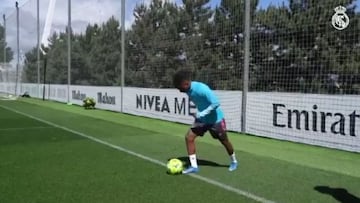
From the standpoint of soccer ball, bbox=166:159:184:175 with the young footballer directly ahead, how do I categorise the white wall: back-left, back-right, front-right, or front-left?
front-left

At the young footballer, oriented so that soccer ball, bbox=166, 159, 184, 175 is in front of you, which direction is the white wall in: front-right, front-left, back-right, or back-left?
back-right

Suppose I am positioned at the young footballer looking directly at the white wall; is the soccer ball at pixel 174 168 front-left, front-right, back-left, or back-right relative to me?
back-left

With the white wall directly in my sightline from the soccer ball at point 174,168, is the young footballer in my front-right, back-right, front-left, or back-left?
front-right

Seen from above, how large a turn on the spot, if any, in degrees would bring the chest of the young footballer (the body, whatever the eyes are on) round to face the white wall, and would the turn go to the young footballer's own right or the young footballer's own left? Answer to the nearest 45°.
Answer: approximately 135° to the young footballer's own right

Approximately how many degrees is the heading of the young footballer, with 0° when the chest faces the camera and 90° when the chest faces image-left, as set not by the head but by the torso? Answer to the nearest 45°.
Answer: approximately 90°
